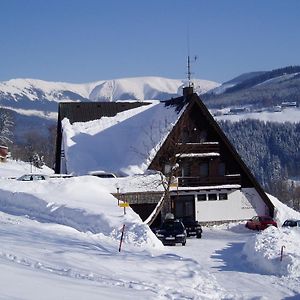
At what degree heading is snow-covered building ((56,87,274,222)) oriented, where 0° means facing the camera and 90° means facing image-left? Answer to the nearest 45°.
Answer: approximately 315°

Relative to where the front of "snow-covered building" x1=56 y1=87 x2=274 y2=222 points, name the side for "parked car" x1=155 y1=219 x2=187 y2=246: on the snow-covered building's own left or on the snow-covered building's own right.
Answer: on the snow-covered building's own right

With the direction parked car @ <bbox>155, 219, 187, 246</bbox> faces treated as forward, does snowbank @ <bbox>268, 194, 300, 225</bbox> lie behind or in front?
behind

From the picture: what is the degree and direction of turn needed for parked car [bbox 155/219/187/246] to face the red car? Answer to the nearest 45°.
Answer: approximately 135° to its left

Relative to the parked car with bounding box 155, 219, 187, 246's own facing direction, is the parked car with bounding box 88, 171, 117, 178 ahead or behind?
behind

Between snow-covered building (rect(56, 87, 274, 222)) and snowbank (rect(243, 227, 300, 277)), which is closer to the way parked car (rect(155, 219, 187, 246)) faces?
the snowbank

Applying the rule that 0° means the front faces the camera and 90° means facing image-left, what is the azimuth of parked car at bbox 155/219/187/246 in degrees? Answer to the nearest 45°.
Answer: approximately 0°
